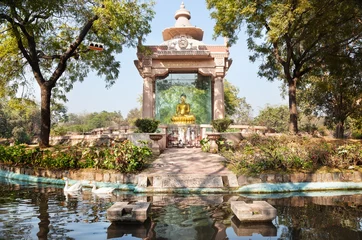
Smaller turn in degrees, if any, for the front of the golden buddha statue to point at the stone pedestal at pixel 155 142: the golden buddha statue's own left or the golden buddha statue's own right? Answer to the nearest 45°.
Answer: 0° — it already faces it

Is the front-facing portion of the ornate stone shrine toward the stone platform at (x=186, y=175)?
yes

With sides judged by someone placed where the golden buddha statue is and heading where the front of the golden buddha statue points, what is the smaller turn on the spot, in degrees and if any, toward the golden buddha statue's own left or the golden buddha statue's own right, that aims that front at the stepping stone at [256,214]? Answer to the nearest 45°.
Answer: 0° — it already faces it

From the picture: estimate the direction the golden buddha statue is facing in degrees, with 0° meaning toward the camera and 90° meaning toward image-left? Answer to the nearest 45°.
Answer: approximately 0°

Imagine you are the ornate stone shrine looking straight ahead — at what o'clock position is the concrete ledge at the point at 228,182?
The concrete ledge is roughly at 12 o'clock from the ornate stone shrine.

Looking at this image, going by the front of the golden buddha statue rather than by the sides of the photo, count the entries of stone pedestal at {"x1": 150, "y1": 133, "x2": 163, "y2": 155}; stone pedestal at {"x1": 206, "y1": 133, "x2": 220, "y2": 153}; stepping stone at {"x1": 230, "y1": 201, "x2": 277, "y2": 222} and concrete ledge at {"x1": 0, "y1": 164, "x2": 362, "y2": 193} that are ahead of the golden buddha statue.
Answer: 4

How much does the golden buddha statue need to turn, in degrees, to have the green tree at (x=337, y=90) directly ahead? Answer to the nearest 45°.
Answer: approximately 90° to its left

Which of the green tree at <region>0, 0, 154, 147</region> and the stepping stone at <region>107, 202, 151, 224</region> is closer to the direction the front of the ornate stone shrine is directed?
the stepping stone

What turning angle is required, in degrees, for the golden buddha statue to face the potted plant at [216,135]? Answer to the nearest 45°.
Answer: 0° — it already faces it

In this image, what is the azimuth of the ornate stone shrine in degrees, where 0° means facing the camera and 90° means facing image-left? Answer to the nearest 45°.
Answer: approximately 0°
